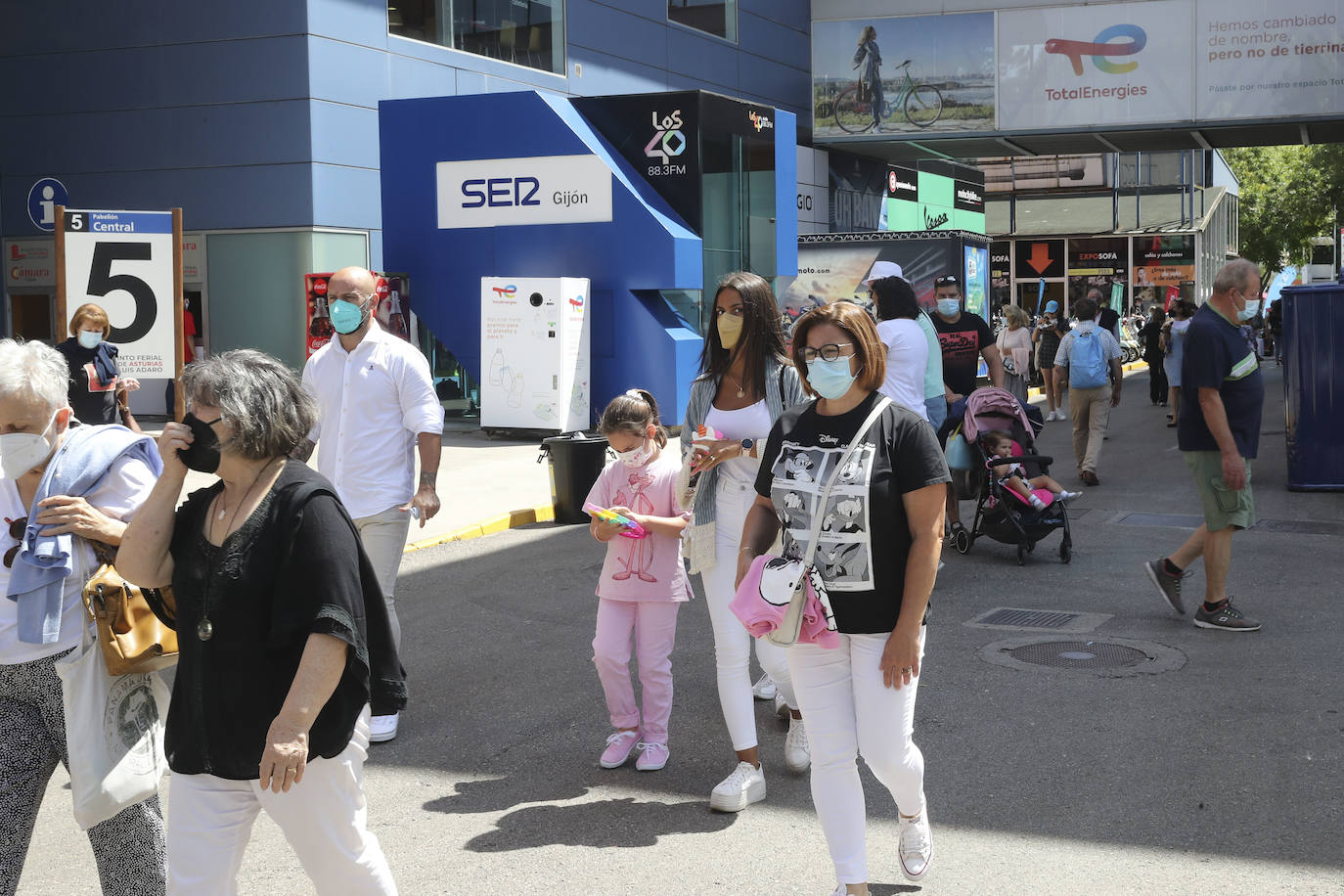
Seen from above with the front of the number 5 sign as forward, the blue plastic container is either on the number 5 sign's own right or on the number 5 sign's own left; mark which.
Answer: on the number 5 sign's own left

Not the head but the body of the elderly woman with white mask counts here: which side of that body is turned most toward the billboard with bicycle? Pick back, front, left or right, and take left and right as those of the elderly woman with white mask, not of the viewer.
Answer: back

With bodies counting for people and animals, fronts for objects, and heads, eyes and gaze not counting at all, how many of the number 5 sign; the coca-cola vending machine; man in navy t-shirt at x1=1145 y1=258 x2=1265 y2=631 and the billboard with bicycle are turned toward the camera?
3

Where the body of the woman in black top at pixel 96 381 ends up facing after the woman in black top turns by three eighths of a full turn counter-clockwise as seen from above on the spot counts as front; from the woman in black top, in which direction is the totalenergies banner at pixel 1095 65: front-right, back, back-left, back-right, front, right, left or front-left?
front

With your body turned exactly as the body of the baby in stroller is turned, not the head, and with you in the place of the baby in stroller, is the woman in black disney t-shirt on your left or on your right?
on your right

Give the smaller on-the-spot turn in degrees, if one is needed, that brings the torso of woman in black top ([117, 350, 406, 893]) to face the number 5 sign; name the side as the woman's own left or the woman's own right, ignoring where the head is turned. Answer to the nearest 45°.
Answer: approximately 135° to the woman's own right
